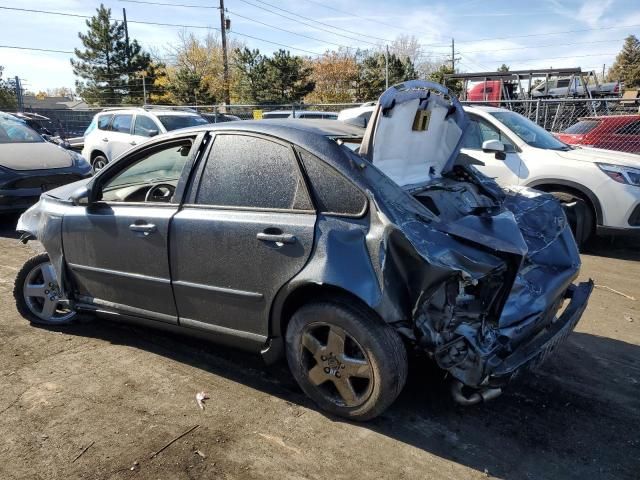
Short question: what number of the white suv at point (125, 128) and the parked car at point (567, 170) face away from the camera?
0

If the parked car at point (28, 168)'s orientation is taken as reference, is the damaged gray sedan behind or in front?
in front

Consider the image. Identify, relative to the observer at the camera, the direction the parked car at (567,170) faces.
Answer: facing the viewer and to the right of the viewer

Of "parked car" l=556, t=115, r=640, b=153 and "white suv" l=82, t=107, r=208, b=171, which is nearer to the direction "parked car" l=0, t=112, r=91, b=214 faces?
the parked car
